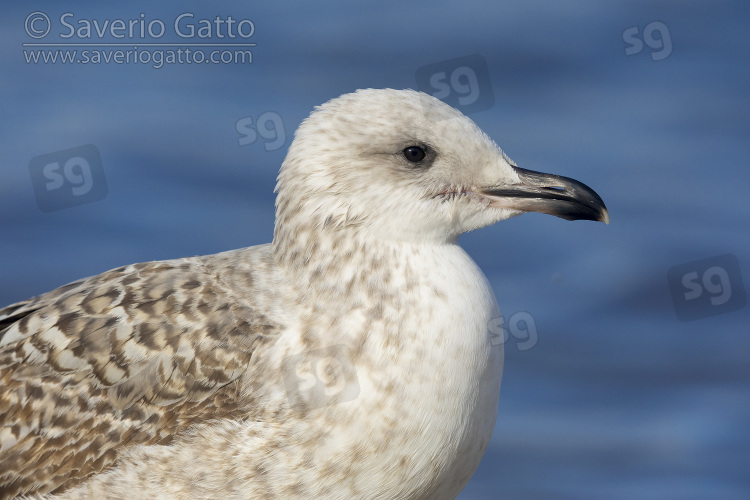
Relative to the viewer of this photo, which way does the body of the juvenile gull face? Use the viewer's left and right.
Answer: facing to the right of the viewer
